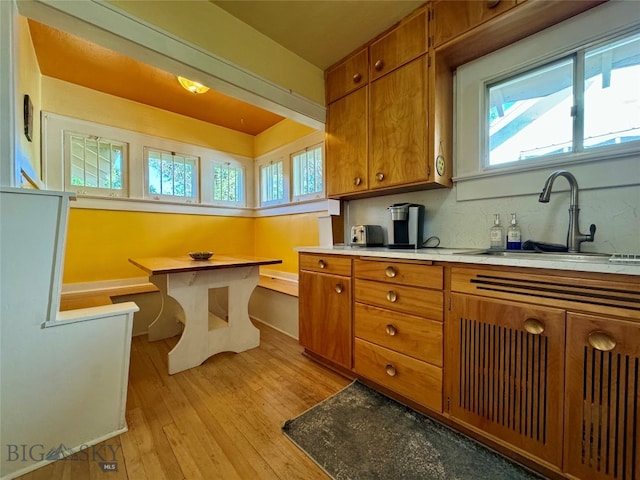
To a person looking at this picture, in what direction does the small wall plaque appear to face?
facing to the right of the viewer

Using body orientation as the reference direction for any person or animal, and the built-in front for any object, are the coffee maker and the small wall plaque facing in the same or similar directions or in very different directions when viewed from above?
very different directions

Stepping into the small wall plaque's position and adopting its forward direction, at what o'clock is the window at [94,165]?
The window is roughly at 10 o'clock from the small wall plaque.

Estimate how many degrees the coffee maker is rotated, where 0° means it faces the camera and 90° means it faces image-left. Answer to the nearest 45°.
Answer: approximately 45°

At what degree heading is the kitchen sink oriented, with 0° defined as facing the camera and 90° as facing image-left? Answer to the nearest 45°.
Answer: approximately 45°
